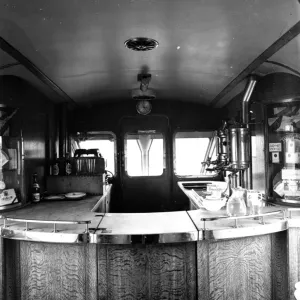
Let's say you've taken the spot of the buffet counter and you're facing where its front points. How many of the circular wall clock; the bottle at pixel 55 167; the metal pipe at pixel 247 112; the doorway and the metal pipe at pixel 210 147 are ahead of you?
0

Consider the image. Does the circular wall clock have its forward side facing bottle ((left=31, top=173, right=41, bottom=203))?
no

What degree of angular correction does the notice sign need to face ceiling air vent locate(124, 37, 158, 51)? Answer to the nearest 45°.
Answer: approximately 45° to its right

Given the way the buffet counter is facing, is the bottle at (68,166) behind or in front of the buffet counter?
behind

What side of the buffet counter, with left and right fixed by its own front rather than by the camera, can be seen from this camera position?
front

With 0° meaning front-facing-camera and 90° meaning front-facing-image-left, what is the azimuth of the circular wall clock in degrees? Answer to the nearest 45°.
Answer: approximately 0°

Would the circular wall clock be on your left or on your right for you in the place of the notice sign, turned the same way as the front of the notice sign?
on your right

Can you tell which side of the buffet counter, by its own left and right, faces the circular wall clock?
back

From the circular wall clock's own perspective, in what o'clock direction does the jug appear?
The jug is roughly at 11 o'clock from the circular wall clock.
